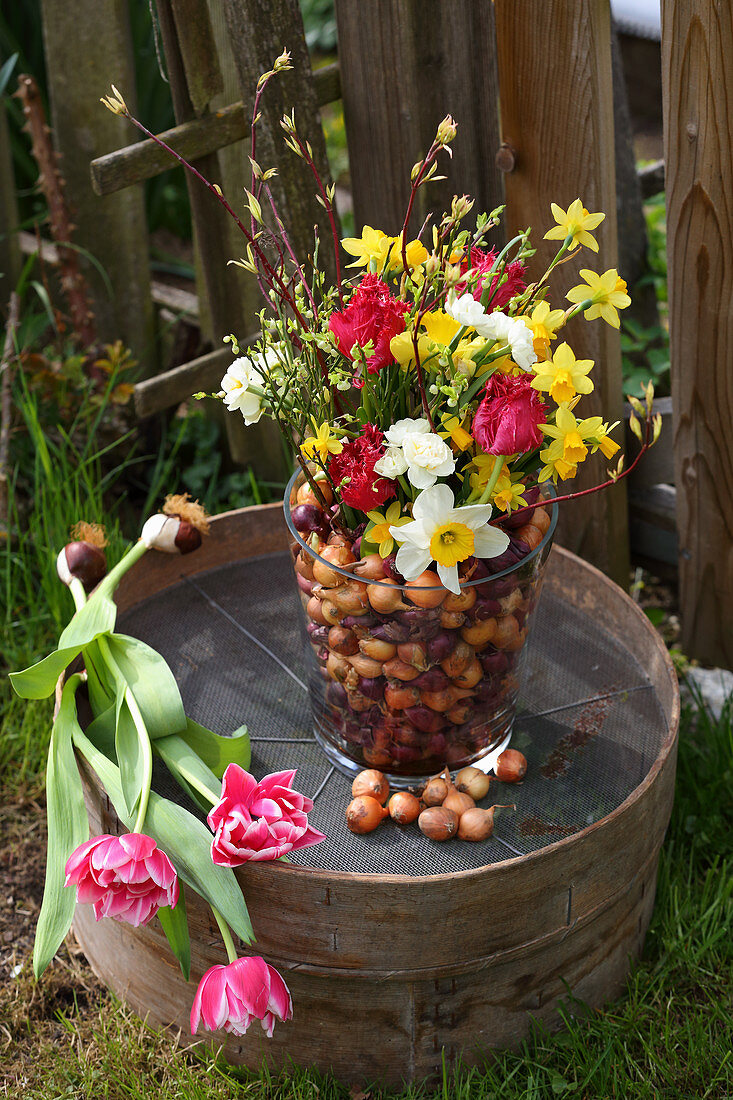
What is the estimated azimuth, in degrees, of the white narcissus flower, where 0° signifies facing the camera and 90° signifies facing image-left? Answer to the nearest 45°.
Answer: approximately 0°

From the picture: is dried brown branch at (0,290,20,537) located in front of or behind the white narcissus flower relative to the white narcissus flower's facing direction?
behind

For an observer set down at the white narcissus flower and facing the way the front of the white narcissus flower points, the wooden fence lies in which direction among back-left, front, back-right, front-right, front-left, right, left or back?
back
